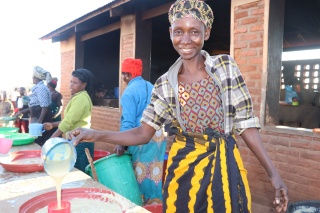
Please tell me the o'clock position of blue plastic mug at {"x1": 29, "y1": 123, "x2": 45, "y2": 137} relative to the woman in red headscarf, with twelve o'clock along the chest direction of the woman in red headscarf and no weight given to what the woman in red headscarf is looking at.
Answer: The blue plastic mug is roughly at 12 o'clock from the woman in red headscarf.

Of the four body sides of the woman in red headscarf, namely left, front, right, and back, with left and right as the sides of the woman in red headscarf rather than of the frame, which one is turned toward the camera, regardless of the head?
left

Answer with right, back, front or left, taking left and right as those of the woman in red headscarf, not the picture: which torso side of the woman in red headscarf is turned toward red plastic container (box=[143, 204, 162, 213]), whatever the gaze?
left

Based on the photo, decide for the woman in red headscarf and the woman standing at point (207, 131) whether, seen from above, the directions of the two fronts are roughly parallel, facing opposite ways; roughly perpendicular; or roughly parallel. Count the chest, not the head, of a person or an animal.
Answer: roughly perpendicular

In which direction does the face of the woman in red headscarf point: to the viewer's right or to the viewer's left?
to the viewer's left

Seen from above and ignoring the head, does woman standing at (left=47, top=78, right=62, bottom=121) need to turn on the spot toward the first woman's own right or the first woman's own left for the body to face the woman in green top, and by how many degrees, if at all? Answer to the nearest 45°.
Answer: approximately 90° to the first woman's own left

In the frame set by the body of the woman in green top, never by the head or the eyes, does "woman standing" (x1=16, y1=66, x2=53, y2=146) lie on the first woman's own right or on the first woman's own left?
on the first woman's own right
